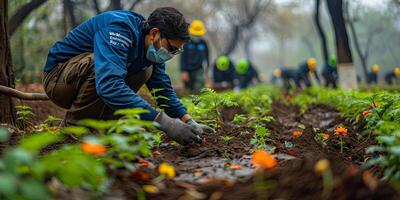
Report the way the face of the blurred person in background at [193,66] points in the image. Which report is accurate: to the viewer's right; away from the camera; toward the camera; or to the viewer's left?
toward the camera

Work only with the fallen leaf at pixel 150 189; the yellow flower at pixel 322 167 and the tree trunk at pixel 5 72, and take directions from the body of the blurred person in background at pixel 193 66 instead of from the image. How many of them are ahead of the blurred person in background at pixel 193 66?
3

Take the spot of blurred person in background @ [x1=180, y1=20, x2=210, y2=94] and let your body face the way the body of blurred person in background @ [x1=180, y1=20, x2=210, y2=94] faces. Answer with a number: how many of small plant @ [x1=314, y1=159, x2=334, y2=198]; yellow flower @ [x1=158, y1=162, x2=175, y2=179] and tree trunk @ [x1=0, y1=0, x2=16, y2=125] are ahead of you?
3

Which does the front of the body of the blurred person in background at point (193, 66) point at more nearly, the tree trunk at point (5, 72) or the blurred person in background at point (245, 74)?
the tree trunk

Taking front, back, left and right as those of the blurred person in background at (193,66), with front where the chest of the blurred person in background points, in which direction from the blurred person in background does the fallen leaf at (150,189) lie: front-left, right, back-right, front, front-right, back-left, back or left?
front

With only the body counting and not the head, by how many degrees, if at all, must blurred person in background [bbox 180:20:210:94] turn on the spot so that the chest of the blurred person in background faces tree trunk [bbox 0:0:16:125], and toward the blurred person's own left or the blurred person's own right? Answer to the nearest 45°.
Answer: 0° — they already face it

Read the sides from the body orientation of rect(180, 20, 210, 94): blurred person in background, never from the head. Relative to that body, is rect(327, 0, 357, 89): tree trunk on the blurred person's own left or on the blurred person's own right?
on the blurred person's own left

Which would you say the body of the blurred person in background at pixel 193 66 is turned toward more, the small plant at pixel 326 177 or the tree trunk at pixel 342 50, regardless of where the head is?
the small plant

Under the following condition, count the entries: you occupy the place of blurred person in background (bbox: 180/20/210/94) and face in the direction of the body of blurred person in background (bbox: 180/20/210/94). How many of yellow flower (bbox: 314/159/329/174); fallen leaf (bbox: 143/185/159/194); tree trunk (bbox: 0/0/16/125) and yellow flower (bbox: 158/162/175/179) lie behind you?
0

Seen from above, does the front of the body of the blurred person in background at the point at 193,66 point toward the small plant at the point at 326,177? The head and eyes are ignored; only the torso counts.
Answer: yes

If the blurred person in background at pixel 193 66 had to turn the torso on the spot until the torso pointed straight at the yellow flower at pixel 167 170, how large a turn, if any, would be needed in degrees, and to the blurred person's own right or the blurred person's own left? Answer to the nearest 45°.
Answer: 0° — they already face it

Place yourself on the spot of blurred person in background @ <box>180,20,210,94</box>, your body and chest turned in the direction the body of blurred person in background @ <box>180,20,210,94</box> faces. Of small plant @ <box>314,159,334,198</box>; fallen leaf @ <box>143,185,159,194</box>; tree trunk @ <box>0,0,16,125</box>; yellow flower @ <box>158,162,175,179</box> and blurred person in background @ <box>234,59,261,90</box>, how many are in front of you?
4

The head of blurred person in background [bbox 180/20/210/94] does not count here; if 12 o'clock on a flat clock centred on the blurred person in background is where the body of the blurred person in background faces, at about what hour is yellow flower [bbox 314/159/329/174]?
The yellow flower is roughly at 12 o'clock from the blurred person in background.

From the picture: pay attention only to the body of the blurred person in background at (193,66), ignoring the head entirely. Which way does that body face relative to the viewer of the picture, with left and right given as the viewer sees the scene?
facing the viewer

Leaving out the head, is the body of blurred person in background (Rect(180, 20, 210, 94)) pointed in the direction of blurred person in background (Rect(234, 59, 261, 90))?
no
